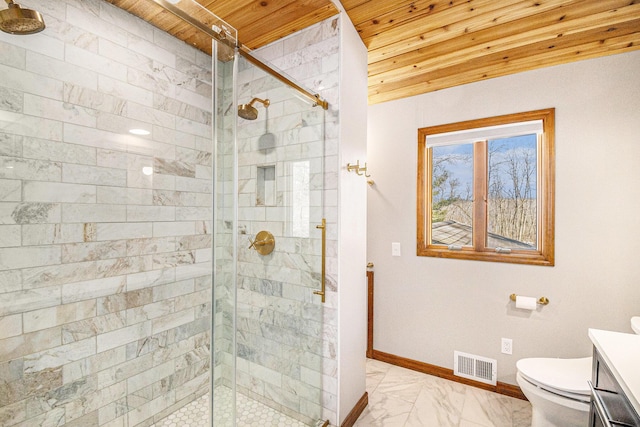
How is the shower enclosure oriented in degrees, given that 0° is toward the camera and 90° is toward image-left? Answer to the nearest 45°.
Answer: approximately 315°

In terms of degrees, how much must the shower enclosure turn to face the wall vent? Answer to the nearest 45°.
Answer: approximately 45° to its left

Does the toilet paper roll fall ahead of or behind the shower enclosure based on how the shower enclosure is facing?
ahead

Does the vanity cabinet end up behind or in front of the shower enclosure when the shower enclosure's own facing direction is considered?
in front
